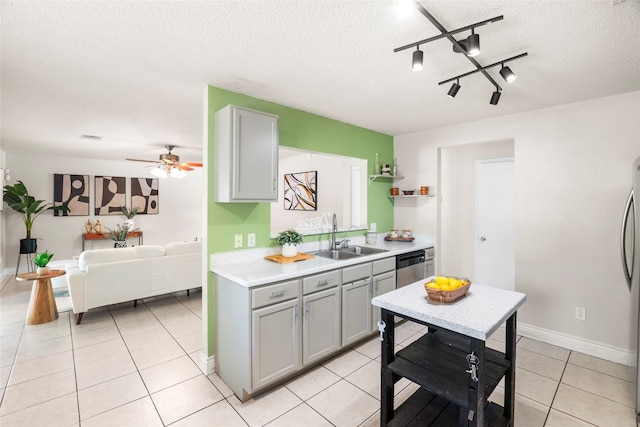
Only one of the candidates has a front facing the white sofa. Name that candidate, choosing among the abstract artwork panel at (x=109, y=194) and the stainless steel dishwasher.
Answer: the abstract artwork panel

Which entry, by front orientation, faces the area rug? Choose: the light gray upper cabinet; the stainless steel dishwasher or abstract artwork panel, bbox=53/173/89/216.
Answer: the abstract artwork panel

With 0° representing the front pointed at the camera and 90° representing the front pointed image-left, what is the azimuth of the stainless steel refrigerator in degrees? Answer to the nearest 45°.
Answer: approximately 90°

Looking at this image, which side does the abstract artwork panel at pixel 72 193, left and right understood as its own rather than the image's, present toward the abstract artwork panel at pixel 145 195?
left

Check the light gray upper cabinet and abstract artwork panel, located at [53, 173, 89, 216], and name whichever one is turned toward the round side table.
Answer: the abstract artwork panel

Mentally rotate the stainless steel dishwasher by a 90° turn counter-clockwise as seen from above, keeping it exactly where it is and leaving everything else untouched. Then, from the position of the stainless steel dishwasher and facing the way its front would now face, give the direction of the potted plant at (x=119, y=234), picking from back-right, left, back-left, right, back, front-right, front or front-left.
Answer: back-left

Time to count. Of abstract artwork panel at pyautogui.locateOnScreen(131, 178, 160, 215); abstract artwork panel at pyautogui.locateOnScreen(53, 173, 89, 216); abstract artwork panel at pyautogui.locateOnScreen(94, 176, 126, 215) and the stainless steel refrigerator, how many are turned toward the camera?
3

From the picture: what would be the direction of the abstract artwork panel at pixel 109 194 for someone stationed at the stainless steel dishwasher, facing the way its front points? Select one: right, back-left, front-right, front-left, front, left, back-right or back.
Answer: back-right

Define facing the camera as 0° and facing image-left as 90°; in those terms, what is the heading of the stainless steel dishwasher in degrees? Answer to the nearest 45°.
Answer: approximately 315°

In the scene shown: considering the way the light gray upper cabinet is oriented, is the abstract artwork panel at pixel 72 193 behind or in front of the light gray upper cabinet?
behind

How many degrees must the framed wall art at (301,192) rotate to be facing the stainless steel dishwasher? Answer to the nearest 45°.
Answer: approximately 90° to its left

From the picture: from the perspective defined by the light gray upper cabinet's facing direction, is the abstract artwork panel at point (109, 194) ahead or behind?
behind
